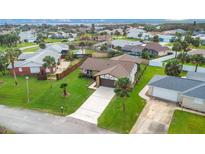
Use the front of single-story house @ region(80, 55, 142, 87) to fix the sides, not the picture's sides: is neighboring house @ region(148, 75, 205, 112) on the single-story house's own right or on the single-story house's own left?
on the single-story house's own left

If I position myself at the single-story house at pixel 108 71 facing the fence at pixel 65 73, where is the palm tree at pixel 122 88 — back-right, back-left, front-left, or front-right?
back-left

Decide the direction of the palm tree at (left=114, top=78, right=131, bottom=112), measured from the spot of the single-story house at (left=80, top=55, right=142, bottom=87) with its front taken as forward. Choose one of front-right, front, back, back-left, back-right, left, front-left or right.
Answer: front-left

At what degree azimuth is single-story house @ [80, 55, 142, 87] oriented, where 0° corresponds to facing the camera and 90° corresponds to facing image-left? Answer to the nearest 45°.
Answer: approximately 45°

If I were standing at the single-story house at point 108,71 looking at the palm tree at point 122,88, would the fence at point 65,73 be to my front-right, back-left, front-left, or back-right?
back-right

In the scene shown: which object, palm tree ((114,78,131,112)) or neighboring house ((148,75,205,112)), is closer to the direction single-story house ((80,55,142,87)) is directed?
the palm tree
